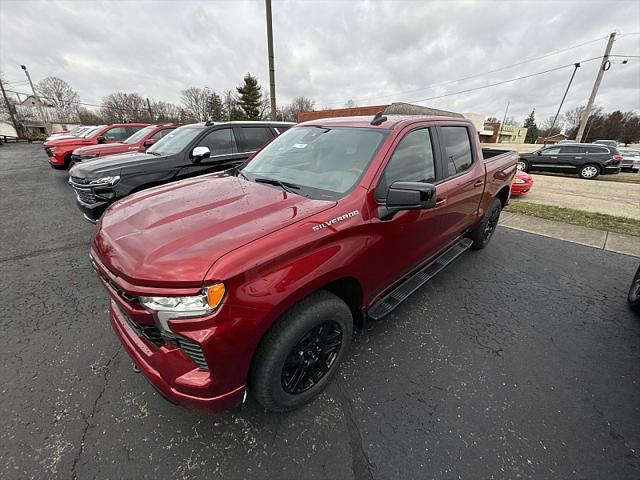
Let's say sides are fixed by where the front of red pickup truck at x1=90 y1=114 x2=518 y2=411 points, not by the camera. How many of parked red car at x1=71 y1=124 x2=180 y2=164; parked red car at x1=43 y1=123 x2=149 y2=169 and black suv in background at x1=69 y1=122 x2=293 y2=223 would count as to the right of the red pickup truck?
3

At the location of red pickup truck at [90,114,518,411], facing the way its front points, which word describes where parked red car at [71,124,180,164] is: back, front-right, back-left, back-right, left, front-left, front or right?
right

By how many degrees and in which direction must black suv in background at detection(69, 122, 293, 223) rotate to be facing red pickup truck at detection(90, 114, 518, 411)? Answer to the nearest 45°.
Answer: approximately 45° to its left

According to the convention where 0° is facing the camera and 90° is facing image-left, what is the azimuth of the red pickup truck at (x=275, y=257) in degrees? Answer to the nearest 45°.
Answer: approximately 45°

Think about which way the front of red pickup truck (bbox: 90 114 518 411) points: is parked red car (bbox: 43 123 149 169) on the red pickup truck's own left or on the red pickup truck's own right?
on the red pickup truck's own right

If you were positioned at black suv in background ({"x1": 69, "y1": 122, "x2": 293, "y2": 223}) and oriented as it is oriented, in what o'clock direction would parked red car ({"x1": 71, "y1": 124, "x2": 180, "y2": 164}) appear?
The parked red car is roughly at 4 o'clock from the black suv in background.

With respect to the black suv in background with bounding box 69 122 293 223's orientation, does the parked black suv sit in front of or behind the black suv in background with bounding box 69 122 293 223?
behind

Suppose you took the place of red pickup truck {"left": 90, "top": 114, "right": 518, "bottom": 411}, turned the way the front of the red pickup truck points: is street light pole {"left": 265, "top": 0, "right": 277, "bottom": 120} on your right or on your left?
on your right

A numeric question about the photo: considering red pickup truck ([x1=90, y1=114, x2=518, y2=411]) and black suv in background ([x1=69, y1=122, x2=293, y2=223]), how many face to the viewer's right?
0

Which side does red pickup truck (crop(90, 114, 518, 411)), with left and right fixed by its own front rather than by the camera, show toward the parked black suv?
back

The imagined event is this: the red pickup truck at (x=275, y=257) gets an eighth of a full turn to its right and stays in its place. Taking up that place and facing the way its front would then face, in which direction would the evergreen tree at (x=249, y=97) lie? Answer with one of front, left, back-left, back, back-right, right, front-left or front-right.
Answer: right

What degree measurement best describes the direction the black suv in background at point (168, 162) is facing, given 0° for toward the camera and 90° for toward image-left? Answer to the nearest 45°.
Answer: approximately 45°
